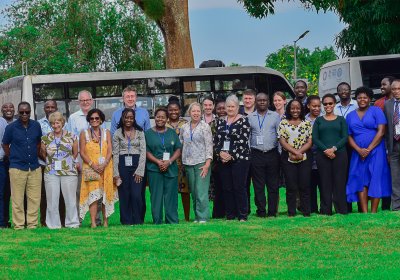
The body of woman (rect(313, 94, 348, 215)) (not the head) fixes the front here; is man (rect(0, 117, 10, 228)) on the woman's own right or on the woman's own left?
on the woman's own right

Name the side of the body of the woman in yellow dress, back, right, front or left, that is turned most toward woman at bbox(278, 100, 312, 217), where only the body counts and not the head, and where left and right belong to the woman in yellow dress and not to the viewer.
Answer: left

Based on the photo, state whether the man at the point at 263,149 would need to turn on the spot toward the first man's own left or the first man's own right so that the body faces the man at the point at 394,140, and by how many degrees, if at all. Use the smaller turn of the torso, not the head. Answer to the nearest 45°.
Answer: approximately 90° to the first man's own left

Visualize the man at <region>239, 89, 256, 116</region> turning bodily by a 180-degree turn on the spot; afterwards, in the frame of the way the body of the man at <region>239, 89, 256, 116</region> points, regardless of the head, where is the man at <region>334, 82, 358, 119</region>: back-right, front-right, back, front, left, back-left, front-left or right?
right
